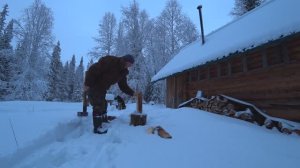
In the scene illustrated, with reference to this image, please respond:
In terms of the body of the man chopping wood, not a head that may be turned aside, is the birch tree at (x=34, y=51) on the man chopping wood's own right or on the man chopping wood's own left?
on the man chopping wood's own left

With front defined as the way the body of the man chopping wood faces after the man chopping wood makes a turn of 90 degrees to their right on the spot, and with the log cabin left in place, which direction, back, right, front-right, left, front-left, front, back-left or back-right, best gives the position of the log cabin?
left

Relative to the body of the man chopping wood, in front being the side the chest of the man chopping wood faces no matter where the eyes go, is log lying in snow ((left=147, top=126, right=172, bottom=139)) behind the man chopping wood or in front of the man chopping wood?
in front

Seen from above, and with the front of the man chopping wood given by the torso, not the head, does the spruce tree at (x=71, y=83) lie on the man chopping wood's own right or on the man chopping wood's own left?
on the man chopping wood's own left

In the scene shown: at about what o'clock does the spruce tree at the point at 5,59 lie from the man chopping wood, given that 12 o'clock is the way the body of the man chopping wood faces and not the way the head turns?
The spruce tree is roughly at 8 o'clock from the man chopping wood.

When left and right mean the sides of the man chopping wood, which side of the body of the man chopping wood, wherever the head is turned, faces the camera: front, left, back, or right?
right
